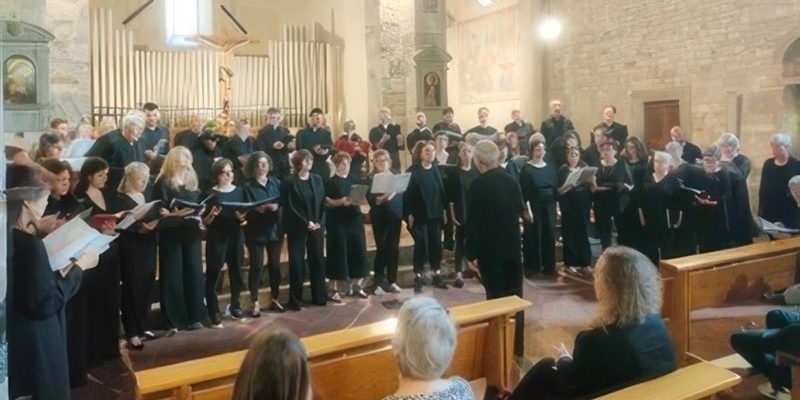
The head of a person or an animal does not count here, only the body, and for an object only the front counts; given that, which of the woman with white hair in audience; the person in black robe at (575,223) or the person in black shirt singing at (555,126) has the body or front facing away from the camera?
the woman with white hair in audience

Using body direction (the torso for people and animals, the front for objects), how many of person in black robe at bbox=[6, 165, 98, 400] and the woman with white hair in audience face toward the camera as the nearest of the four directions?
0

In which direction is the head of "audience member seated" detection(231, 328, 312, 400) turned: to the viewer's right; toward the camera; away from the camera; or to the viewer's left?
away from the camera

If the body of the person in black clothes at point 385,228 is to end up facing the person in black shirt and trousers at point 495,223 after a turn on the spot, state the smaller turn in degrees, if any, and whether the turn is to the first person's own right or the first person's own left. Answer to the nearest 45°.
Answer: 0° — they already face them

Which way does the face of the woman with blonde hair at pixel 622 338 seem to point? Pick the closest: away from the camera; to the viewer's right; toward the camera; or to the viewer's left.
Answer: away from the camera

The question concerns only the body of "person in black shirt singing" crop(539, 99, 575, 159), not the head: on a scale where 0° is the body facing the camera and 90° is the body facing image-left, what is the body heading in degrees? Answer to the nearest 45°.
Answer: approximately 0°

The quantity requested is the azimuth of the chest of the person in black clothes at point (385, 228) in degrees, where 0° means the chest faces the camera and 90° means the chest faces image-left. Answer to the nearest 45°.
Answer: approximately 0°

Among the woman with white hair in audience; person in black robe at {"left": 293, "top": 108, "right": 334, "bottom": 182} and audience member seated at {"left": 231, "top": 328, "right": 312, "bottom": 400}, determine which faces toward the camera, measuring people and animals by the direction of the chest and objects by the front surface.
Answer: the person in black robe

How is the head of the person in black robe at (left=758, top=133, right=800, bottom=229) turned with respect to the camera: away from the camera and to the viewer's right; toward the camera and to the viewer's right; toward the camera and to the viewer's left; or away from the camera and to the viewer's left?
toward the camera and to the viewer's left

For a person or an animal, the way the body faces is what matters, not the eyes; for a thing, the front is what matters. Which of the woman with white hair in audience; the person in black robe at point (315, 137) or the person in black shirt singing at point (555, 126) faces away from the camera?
the woman with white hair in audience

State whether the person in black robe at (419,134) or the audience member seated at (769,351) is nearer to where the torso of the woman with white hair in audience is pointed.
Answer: the person in black robe

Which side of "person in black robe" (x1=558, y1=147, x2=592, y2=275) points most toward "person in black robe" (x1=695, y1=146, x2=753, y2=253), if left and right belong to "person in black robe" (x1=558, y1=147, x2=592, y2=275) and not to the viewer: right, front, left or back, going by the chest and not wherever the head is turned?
left
